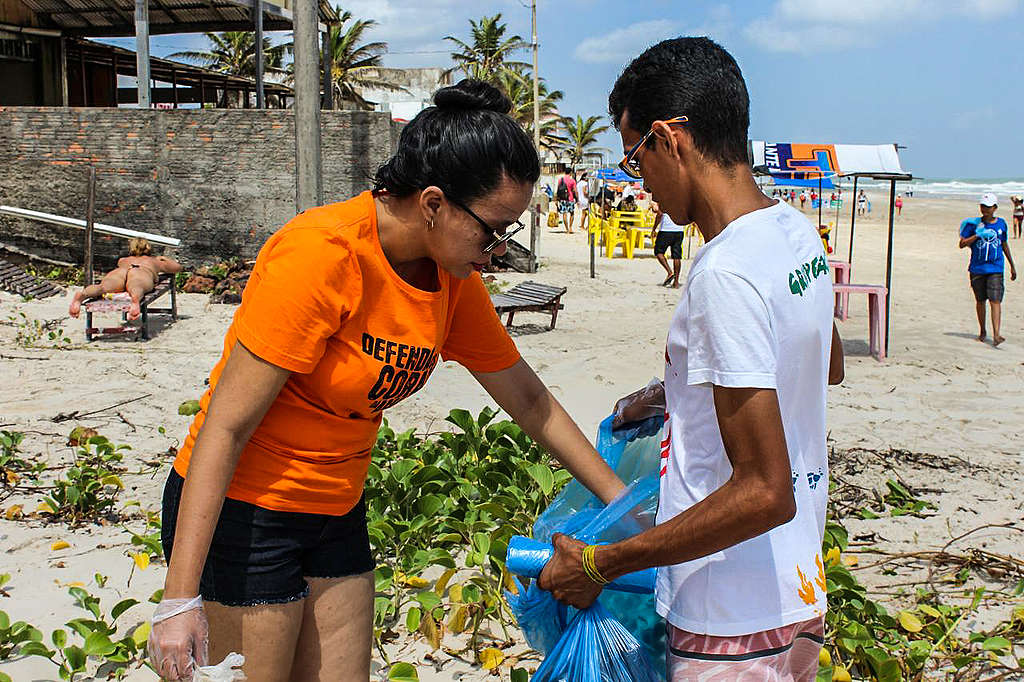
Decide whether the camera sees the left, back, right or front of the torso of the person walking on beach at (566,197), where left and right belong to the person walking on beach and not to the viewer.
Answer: back

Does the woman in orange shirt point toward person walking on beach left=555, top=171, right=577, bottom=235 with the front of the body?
no

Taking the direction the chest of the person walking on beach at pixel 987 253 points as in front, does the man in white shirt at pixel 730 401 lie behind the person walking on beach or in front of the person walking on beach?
in front

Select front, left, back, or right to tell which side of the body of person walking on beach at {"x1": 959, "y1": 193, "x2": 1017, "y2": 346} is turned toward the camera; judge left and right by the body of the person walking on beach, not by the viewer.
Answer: front

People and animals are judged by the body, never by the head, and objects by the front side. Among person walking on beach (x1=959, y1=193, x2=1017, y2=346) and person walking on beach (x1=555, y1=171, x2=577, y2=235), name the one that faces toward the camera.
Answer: person walking on beach (x1=959, y1=193, x2=1017, y2=346)

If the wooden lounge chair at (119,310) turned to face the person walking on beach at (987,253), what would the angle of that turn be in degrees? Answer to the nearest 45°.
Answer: approximately 180°

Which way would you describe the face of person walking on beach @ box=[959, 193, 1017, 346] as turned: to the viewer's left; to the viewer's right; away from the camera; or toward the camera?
toward the camera

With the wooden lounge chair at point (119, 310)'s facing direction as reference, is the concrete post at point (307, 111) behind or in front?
behind

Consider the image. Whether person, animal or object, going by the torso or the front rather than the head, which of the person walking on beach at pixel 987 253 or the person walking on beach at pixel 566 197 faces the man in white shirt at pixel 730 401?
the person walking on beach at pixel 987 253

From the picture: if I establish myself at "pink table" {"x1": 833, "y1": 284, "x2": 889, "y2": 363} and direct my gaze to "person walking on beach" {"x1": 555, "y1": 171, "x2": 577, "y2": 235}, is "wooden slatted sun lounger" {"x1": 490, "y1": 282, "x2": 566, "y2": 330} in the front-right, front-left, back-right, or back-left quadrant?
front-left

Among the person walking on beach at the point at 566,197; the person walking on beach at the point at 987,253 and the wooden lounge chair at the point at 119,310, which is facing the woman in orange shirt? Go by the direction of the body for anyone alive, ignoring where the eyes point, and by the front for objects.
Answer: the person walking on beach at the point at 987,253

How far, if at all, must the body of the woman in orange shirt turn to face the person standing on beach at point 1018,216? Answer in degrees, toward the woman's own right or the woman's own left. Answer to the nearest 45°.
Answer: approximately 90° to the woman's own left

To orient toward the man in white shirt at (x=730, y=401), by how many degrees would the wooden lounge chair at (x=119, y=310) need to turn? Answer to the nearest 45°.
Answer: approximately 90° to its left

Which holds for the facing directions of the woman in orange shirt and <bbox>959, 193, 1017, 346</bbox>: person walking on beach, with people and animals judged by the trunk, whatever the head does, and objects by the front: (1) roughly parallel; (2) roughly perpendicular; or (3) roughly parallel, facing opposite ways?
roughly perpendicular

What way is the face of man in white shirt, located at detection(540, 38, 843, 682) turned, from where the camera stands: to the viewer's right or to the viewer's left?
to the viewer's left
